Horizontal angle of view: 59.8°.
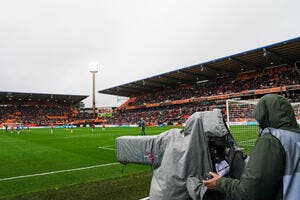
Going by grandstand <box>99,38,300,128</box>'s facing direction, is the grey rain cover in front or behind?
in front

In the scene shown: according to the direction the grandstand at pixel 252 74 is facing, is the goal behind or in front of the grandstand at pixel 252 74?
in front

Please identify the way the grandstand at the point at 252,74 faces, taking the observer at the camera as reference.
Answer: facing the viewer and to the left of the viewer
